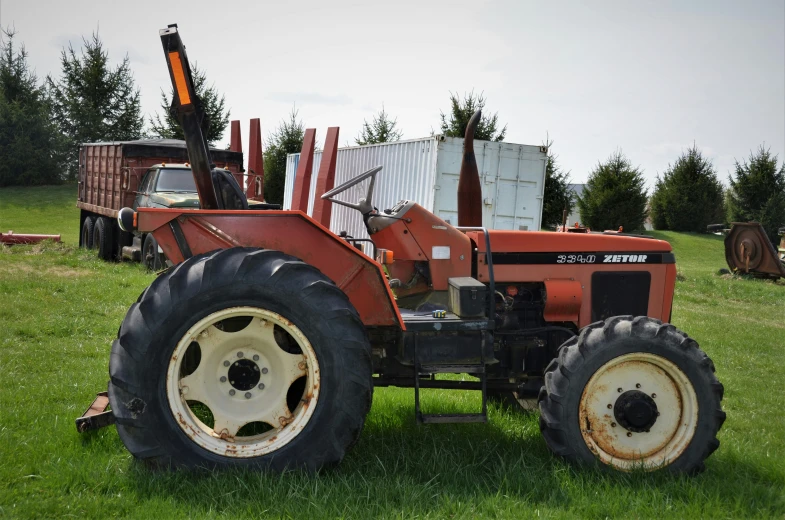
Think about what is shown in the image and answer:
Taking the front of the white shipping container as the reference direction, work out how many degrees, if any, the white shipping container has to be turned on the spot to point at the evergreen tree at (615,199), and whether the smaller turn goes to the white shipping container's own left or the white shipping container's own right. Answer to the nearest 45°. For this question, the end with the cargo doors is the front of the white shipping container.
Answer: approximately 90° to the white shipping container's own left

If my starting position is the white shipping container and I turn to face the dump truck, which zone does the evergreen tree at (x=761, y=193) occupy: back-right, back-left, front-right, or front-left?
back-right

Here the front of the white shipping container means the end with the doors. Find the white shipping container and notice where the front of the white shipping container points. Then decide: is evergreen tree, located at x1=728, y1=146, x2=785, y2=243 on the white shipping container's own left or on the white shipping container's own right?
on the white shipping container's own left

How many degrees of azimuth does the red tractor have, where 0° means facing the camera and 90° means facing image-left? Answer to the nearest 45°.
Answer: approximately 270°

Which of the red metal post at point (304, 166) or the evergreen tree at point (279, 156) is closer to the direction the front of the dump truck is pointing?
the red metal post

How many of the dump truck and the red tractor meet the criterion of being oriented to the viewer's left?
0

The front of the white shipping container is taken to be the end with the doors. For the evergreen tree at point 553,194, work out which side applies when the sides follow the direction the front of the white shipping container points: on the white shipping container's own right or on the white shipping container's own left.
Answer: on the white shipping container's own left

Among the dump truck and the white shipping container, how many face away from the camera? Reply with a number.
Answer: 0

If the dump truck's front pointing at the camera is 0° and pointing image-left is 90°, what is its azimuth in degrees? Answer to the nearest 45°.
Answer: approximately 315°

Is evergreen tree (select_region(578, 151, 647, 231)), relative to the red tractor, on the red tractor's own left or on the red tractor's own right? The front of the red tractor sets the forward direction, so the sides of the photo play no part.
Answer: on the red tractor's own left
